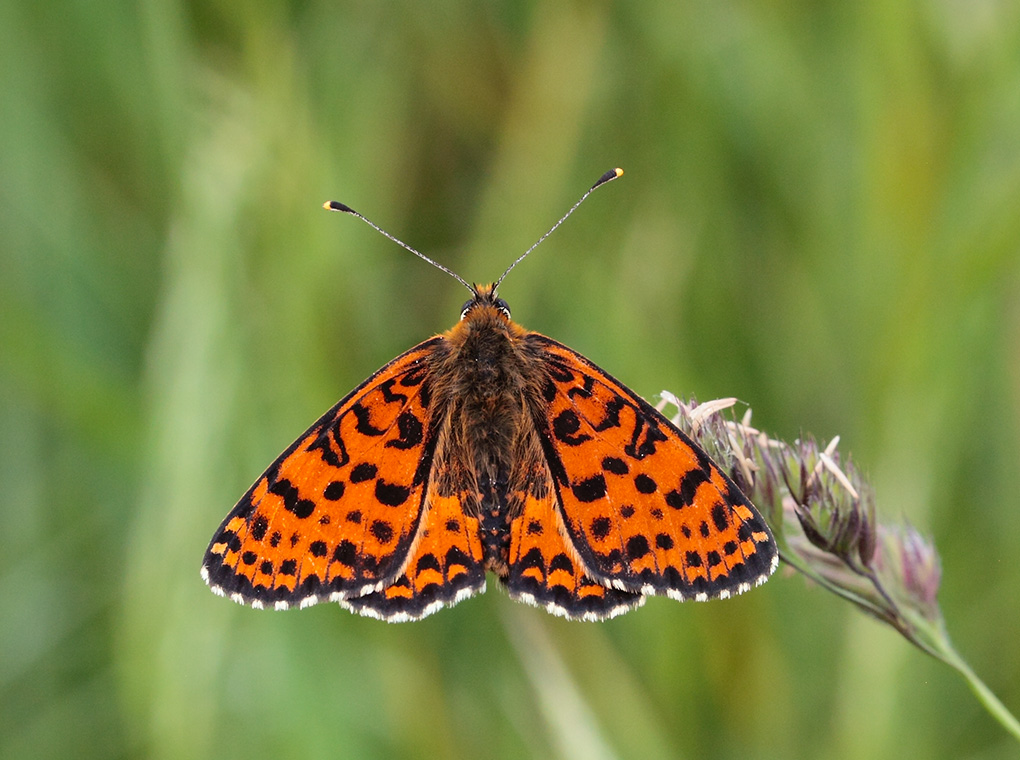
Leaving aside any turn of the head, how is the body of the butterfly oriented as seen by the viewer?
away from the camera
